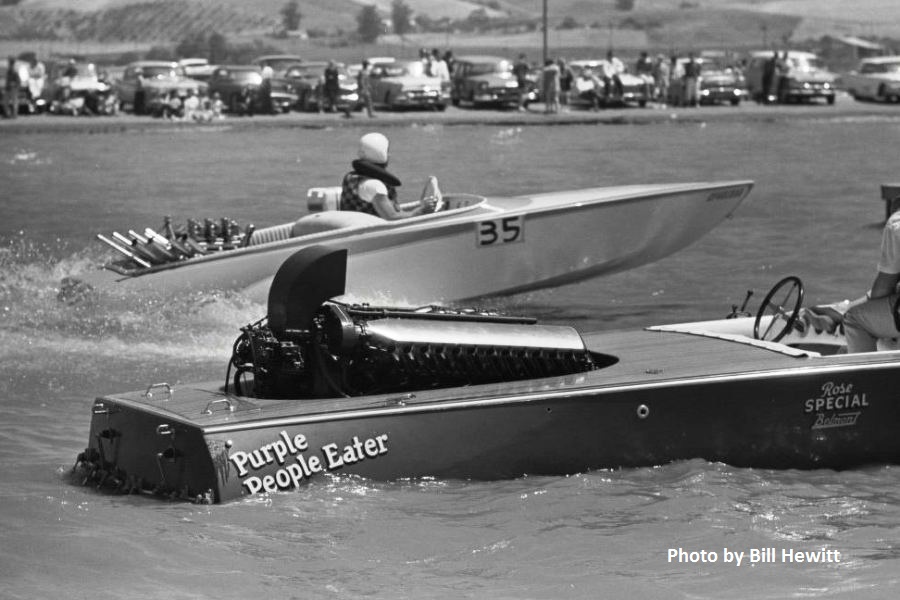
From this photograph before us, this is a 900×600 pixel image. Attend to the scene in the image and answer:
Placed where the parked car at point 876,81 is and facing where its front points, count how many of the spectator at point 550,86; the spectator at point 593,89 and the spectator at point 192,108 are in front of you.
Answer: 3

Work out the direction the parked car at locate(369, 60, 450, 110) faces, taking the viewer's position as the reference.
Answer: facing the viewer and to the right of the viewer

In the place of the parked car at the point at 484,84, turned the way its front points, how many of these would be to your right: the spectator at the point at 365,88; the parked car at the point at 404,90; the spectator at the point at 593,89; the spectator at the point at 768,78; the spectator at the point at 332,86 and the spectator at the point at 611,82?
3

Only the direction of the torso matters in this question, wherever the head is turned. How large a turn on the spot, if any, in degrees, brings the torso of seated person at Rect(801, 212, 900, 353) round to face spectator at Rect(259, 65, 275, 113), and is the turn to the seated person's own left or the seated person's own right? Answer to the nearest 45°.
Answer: approximately 45° to the seated person's own right

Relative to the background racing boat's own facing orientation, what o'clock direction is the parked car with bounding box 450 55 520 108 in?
The parked car is roughly at 9 o'clock from the background racing boat.

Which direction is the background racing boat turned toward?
to the viewer's right

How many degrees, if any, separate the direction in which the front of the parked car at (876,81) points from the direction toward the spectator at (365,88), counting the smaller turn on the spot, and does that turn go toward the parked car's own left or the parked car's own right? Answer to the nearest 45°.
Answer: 0° — it already faces them

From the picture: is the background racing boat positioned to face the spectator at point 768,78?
no

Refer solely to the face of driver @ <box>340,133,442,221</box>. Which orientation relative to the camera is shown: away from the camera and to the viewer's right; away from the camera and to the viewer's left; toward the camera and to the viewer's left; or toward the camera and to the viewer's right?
away from the camera and to the viewer's right

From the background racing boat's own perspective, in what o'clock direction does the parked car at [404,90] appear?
The parked car is roughly at 9 o'clock from the background racing boat.

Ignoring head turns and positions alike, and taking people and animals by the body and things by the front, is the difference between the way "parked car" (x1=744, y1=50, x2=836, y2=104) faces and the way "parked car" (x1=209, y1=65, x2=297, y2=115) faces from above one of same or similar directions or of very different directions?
same or similar directions

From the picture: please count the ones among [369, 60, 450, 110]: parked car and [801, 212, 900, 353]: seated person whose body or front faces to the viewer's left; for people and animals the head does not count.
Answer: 1

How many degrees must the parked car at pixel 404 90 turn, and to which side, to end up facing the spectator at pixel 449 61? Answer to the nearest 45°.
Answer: approximately 135° to its left

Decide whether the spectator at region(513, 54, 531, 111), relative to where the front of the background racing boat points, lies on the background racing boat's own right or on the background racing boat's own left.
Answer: on the background racing boat's own left
